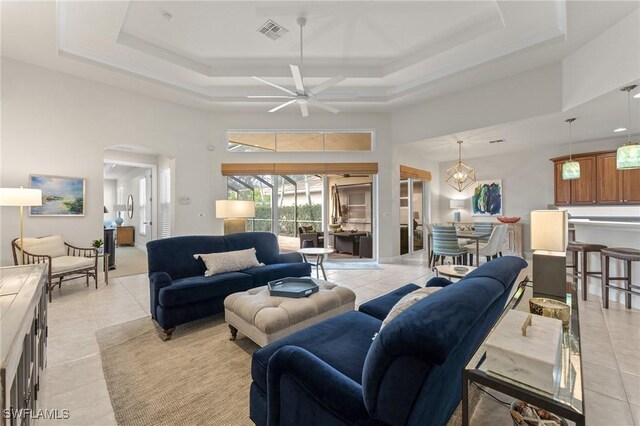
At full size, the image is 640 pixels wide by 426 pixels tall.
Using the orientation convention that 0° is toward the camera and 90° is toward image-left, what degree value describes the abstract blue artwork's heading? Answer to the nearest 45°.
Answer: approximately 0°

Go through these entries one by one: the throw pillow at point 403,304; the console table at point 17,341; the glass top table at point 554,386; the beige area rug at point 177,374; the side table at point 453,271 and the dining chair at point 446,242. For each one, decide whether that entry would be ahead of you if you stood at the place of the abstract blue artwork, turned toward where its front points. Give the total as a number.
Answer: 6

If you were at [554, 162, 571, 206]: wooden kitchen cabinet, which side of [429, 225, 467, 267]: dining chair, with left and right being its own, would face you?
front

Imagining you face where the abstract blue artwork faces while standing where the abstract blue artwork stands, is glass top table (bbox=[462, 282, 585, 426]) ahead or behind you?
ahead

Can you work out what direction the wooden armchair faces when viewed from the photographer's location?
facing the viewer and to the right of the viewer

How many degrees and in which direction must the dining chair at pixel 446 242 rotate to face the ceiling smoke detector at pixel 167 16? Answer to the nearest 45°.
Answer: approximately 180°

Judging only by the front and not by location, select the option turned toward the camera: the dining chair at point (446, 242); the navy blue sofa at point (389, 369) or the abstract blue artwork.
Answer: the abstract blue artwork

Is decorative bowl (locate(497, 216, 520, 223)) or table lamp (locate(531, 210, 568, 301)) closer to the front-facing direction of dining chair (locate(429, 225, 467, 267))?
the decorative bowl

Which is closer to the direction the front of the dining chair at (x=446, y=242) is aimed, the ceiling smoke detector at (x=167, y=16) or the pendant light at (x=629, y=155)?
the pendant light

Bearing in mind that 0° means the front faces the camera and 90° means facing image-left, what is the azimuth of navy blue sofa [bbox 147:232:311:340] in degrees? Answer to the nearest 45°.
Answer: approximately 315°

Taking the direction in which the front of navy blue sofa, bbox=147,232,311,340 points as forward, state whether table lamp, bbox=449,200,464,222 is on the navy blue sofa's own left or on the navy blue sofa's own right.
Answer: on the navy blue sofa's own left

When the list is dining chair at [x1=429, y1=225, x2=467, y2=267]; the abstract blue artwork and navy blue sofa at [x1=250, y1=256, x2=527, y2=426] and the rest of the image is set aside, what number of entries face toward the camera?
1

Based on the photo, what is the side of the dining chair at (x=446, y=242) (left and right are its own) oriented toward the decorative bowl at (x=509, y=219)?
front
